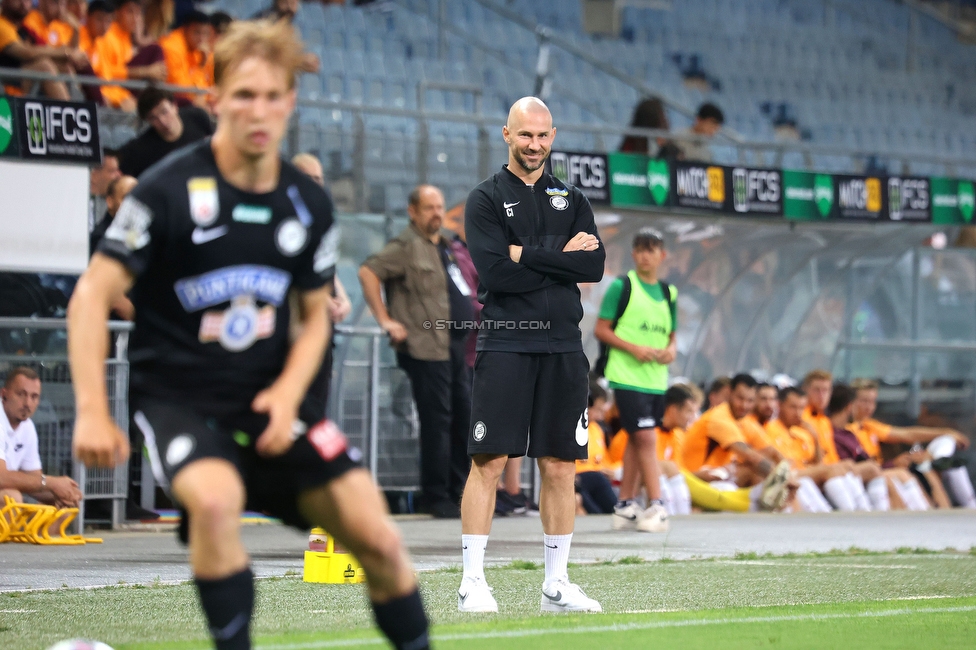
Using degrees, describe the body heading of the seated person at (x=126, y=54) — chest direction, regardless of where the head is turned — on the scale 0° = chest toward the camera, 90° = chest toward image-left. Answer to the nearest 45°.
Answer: approximately 315°

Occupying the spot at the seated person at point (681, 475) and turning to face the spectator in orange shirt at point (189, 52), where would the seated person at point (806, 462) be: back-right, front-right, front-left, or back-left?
back-right

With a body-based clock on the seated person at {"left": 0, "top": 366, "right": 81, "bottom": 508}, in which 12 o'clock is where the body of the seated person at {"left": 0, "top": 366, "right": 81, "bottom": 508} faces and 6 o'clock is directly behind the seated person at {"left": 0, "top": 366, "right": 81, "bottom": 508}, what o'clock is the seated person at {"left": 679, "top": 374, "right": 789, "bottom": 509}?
the seated person at {"left": 679, "top": 374, "right": 789, "bottom": 509} is roughly at 10 o'clock from the seated person at {"left": 0, "top": 366, "right": 81, "bottom": 508}.

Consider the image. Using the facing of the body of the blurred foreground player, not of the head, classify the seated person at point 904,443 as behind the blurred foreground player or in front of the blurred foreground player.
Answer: behind

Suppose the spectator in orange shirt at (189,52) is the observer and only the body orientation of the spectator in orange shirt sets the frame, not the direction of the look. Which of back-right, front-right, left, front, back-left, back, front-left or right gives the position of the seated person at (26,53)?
right

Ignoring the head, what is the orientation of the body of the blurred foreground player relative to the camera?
toward the camera

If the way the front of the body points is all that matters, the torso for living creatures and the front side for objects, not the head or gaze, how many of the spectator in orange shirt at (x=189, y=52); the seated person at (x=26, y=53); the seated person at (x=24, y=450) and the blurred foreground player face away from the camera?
0

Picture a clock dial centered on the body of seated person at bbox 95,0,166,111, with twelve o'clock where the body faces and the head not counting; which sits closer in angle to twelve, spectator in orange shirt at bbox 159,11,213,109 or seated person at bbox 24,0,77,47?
the spectator in orange shirt

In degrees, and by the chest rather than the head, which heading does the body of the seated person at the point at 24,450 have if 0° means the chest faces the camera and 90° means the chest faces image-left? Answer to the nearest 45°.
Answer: approximately 315°

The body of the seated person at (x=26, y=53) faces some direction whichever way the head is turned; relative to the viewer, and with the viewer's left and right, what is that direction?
facing the viewer and to the right of the viewer

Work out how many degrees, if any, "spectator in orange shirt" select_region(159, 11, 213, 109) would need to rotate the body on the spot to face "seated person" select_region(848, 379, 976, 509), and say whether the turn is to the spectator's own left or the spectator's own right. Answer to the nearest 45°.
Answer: approximately 45° to the spectator's own left

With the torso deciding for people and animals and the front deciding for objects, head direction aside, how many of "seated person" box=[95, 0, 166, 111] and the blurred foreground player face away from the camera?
0

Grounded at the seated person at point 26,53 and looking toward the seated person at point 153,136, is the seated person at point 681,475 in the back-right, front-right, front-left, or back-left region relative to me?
front-left
